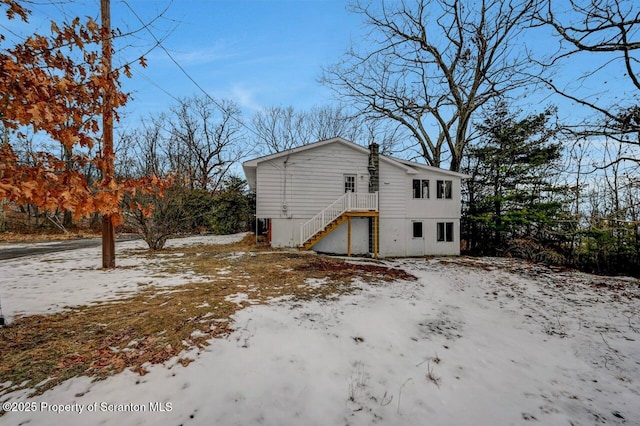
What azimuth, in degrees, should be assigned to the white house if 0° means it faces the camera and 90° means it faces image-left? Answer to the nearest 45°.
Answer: approximately 0°

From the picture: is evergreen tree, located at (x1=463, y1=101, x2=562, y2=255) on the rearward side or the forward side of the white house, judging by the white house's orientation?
on the rearward side

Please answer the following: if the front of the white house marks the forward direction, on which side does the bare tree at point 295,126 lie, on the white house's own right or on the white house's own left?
on the white house's own right

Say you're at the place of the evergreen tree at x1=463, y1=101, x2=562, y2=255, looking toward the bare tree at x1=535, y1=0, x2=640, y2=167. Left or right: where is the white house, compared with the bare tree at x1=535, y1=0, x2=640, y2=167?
right

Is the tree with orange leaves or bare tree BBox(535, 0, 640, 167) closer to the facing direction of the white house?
the tree with orange leaves
